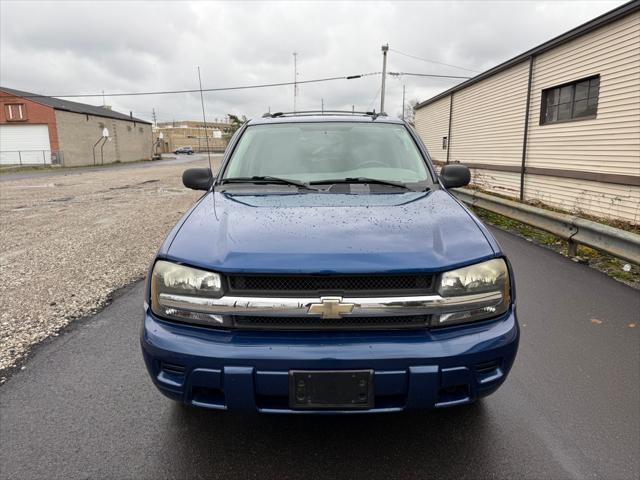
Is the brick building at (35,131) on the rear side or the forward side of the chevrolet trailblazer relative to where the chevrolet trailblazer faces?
on the rear side

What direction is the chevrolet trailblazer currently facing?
toward the camera
